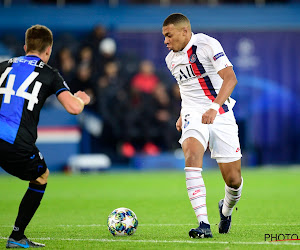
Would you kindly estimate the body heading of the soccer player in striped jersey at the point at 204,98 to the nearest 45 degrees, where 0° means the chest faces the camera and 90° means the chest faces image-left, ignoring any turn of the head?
approximately 45°

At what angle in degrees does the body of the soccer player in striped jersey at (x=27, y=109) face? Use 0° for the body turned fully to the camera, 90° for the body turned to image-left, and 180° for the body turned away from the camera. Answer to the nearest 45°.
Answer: approximately 225°

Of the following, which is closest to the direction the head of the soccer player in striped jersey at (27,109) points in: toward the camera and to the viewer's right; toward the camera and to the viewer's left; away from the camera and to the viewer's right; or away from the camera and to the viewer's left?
away from the camera and to the viewer's right

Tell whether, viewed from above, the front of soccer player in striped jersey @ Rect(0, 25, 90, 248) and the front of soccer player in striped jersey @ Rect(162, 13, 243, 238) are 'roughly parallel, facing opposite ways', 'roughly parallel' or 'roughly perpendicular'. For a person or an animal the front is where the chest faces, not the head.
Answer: roughly parallel, facing opposite ways

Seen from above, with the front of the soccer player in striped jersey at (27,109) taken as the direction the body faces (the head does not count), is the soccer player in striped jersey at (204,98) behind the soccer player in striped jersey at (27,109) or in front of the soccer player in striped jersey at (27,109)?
in front

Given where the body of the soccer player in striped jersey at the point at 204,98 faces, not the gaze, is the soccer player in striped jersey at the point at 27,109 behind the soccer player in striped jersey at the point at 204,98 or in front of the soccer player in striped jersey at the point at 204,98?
in front
